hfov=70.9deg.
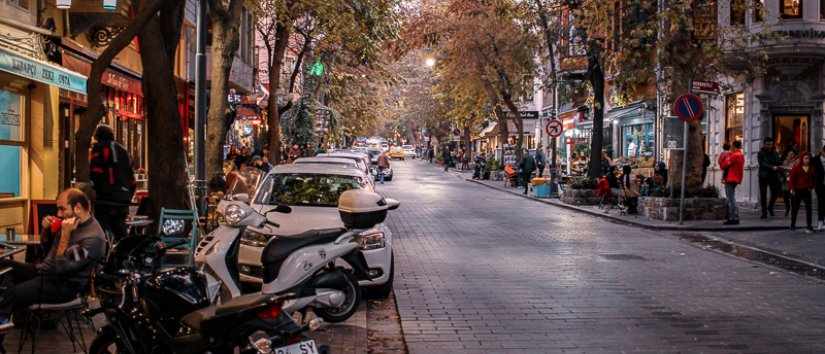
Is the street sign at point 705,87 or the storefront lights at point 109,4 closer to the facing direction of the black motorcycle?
the storefront lights

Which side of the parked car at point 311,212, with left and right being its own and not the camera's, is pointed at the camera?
front

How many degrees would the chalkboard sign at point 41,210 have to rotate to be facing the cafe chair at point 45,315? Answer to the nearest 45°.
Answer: approximately 45° to its right

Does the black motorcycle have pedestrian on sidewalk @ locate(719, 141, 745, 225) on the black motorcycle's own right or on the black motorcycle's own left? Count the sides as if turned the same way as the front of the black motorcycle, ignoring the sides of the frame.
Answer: on the black motorcycle's own right

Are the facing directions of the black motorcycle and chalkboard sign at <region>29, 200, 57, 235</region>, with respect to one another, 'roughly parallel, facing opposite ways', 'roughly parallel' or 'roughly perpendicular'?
roughly parallel, facing opposite ways

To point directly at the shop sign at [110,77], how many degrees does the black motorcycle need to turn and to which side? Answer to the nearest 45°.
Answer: approximately 45° to its right

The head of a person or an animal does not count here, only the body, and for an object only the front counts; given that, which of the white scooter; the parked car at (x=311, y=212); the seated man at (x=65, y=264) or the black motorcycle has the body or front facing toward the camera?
the parked car

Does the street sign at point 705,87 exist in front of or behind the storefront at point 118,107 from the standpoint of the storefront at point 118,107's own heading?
in front

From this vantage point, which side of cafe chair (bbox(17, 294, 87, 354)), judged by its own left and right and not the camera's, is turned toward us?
left

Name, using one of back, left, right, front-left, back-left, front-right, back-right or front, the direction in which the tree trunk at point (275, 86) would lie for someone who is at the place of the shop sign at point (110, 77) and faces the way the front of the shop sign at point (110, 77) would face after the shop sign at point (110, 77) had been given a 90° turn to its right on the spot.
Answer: back

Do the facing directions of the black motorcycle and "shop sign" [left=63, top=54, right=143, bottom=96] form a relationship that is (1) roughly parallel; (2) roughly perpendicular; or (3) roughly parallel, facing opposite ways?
roughly parallel, facing opposite ways

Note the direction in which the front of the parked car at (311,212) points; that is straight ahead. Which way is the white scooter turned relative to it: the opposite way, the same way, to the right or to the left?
to the right

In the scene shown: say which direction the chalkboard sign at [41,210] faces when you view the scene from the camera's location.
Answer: facing the viewer and to the right of the viewer

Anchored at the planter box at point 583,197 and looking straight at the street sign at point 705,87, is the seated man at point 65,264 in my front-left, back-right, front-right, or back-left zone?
front-right

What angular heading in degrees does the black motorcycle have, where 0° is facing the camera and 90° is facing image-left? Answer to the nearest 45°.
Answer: approximately 135°
